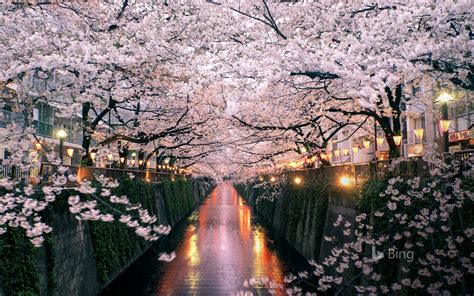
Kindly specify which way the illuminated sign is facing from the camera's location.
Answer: facing the viewer and to the left of the viewer

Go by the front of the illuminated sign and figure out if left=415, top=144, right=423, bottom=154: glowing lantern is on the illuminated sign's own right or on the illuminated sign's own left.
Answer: on the illuminated sign's own right

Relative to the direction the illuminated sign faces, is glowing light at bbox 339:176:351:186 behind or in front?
in front

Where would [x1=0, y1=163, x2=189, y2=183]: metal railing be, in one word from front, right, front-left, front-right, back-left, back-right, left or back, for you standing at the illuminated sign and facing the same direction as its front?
front

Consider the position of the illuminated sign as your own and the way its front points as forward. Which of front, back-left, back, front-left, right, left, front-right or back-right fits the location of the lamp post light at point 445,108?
front-left

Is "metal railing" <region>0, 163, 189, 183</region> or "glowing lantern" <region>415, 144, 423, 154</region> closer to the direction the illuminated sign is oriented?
the metal railing
